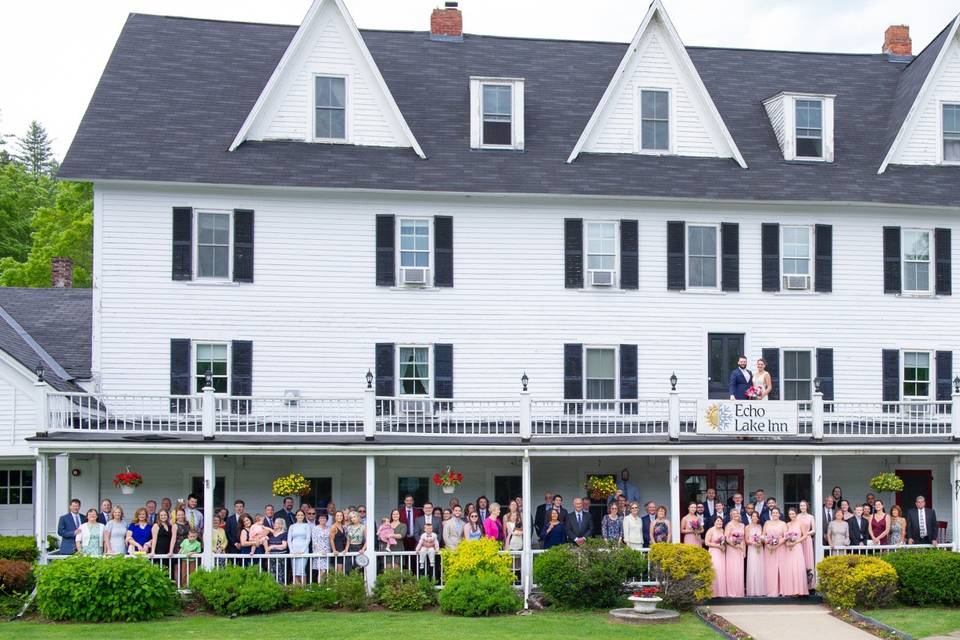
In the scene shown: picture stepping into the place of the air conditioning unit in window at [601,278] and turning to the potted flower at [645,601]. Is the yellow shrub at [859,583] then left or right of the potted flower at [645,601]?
left

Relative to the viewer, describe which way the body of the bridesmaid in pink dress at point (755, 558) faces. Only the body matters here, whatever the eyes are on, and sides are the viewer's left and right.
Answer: facing the viewer

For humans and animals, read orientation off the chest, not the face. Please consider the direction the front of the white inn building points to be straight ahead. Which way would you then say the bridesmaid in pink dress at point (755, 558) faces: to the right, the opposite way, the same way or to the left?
the same way

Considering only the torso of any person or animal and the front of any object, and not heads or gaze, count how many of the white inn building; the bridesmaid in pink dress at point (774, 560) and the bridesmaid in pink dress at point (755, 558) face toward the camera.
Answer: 3

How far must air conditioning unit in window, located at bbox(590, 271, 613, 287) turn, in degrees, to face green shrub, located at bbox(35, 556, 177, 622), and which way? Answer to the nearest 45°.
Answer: approximately 45° to its right

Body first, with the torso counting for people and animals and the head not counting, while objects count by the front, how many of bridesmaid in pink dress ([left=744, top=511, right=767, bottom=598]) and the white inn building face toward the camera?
2

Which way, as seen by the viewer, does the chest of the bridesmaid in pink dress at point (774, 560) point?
toward the camera

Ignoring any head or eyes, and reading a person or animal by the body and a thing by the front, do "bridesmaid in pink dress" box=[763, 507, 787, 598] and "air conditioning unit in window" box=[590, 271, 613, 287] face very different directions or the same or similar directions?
same or similar directions

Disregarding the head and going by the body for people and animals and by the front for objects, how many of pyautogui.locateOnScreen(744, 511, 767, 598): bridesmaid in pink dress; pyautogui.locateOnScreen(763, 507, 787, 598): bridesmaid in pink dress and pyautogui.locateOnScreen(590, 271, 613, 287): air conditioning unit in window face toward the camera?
3

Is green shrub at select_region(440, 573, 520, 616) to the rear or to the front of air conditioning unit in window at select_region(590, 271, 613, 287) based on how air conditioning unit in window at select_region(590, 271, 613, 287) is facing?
to the front

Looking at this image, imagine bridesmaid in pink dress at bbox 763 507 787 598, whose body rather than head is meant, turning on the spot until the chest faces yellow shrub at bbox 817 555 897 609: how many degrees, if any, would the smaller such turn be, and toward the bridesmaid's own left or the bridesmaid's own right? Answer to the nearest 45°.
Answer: approximately 45° to the bridesmaid's own left

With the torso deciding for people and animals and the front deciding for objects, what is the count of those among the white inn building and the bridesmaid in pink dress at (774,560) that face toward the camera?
2

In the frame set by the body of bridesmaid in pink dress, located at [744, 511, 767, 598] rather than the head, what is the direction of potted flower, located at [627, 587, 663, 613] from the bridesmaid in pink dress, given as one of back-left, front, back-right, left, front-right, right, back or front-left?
front-right

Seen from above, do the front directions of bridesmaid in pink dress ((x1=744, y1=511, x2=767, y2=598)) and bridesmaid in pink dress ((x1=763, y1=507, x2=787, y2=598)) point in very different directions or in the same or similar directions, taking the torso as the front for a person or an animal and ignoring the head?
same or similar directions

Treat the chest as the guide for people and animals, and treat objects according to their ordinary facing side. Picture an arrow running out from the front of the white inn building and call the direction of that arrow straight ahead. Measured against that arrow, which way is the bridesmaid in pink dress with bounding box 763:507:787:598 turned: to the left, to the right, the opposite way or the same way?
the same way
